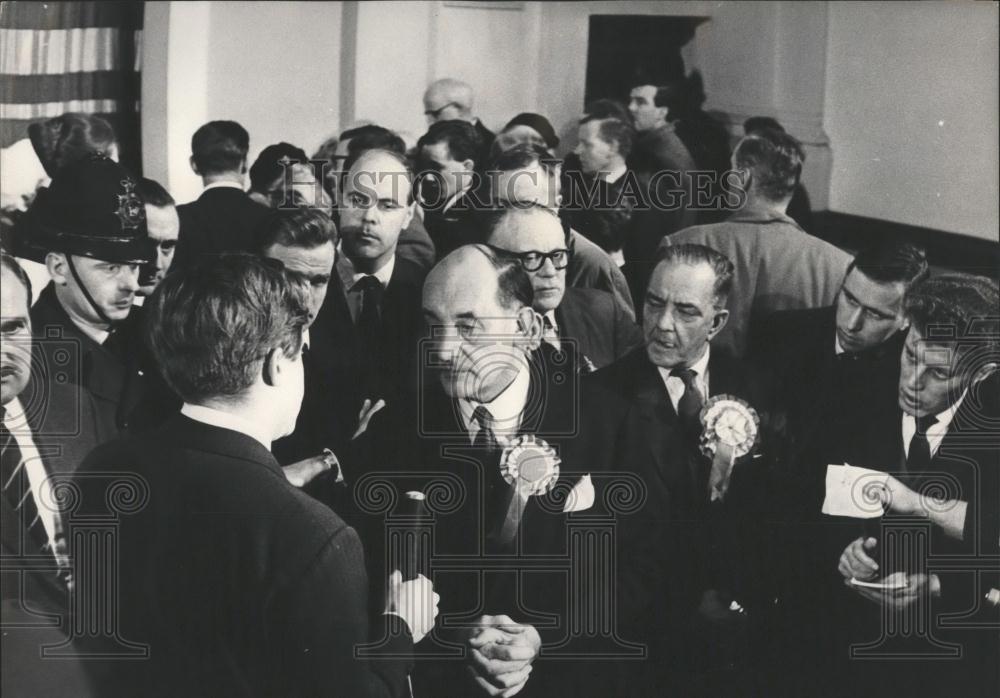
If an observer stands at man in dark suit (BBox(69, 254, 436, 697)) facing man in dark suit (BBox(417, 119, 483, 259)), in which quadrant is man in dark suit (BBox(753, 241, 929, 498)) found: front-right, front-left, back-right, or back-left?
front-right

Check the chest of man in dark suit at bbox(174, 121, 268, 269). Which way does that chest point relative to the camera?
away from the camera

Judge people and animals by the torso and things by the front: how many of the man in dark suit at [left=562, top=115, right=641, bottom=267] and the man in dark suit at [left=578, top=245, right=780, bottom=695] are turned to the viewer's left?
1

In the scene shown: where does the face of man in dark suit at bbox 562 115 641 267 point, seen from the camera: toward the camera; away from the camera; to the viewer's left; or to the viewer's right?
to the viewer's left

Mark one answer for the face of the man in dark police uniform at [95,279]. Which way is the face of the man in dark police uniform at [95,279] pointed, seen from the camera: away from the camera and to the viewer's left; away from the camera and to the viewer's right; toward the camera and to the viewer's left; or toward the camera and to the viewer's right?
toward the camera and to the viewer's right

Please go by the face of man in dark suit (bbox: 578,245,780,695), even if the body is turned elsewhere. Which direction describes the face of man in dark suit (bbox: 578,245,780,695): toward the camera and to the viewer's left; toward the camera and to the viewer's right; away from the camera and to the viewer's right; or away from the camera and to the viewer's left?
toward the camera and to the viewer's left

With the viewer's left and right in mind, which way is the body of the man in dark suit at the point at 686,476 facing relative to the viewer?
facing the viewer

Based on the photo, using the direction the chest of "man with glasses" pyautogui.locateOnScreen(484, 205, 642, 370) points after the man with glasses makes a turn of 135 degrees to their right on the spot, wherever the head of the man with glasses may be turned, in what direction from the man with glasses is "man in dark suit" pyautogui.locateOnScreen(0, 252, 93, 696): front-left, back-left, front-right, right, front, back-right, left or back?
front-left

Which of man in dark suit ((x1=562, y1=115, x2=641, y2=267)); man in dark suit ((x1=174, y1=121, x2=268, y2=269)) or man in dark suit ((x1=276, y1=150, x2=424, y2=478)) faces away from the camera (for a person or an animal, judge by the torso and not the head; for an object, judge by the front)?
man in dark suit ((x1=174, y1=121, x2=268, y2=269))

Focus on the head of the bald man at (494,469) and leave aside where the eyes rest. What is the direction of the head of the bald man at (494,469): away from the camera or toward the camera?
toward the camera

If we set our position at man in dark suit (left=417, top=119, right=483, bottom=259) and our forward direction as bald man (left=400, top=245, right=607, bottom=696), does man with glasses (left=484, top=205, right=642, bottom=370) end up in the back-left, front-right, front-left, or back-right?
front-left

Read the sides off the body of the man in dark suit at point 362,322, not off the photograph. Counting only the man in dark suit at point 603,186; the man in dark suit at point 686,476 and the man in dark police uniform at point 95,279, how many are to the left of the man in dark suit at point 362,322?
2

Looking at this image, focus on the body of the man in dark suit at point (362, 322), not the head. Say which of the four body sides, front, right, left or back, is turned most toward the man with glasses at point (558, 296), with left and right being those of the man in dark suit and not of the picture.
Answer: left

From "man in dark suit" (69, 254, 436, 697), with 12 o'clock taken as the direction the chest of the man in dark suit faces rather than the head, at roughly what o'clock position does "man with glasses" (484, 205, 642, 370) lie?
The man with glasses is roughly at 1 o'clock from the man in dark suit.

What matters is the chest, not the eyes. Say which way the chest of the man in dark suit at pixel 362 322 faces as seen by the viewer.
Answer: toward the camera
